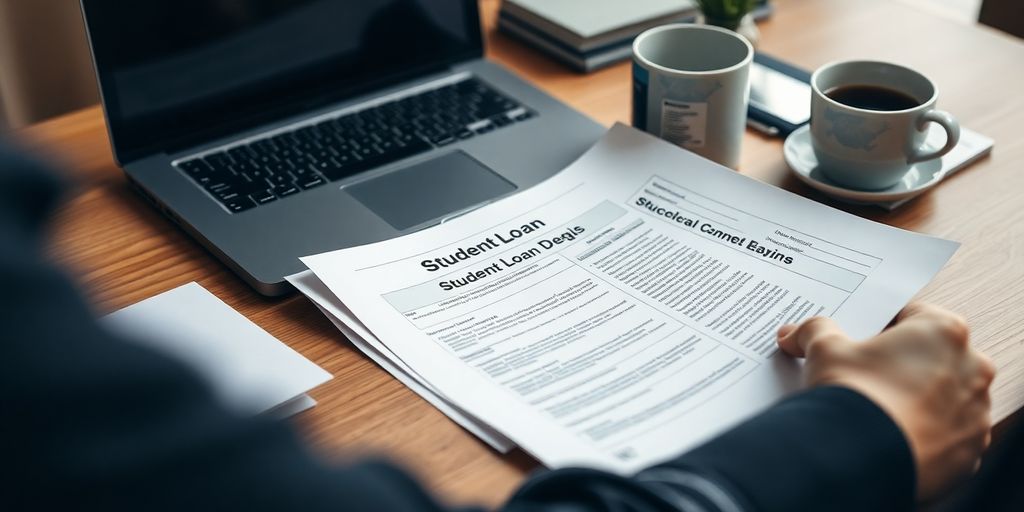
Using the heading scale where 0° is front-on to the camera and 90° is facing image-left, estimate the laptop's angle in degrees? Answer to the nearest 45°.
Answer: approximately 315°
